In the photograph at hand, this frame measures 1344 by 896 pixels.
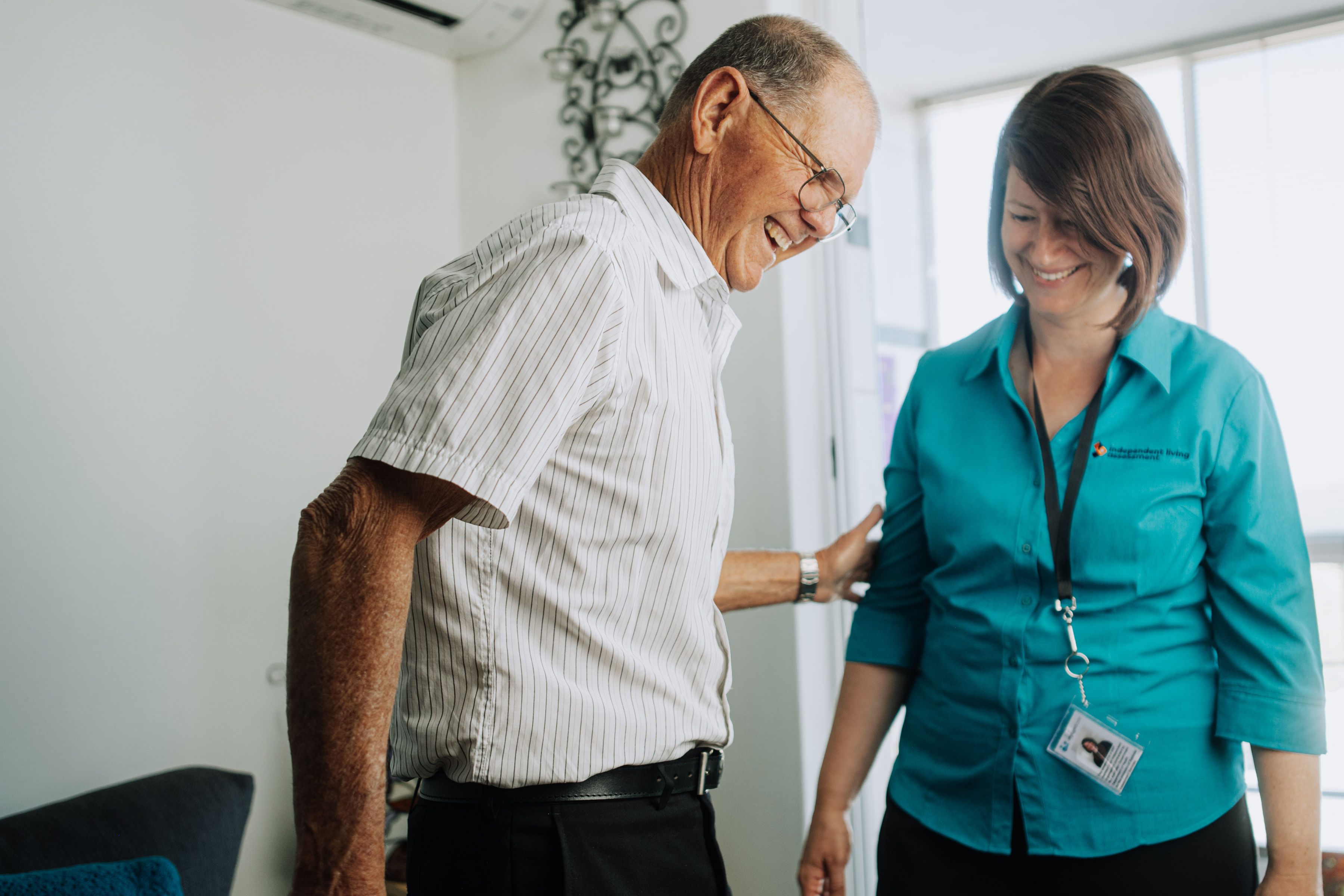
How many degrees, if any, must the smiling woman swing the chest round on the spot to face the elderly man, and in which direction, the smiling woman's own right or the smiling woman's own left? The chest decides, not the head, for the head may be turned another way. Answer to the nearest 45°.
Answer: approximately 45° to the smiling woman's own right

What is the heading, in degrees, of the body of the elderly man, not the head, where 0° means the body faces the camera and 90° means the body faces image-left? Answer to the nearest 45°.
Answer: approximately 270°

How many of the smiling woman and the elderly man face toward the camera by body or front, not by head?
1

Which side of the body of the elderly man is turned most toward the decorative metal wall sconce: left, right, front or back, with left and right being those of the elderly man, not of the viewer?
left

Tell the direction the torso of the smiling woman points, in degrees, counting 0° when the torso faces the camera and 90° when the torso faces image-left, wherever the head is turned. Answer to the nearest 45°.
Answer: approximately 0°

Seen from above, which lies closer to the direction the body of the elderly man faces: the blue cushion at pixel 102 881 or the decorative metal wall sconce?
the decorative metal wall sconce

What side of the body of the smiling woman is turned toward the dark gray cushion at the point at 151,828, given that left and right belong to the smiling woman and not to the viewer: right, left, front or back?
right
